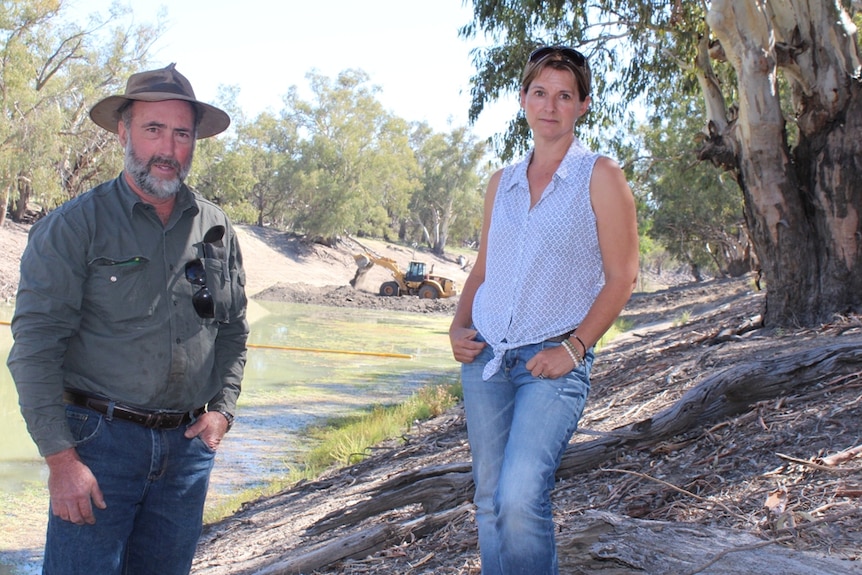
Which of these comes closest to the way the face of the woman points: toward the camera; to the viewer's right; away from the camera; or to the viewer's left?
toward the camera

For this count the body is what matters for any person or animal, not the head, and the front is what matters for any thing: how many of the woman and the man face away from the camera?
0

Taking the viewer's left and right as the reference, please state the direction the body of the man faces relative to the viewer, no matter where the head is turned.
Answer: facing the viewer and to the right of the viewer

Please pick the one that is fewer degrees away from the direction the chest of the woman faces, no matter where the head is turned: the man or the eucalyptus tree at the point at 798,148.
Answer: the man

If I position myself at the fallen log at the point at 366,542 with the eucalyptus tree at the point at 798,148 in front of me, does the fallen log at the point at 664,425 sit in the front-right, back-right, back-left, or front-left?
front-right

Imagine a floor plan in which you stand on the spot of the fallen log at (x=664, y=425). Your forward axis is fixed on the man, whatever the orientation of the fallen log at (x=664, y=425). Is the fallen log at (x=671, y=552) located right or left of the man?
left

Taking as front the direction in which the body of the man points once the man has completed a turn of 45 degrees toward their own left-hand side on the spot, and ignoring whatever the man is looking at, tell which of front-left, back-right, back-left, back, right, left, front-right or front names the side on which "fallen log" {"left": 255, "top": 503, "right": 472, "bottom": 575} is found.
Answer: front-left

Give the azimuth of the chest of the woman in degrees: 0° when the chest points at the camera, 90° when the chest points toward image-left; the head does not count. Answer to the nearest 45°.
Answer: approximately 45°

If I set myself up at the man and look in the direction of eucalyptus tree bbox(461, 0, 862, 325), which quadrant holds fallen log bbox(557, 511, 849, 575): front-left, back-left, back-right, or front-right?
front-right

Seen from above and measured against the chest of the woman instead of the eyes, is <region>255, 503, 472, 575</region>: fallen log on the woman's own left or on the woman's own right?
on the woman's own right
